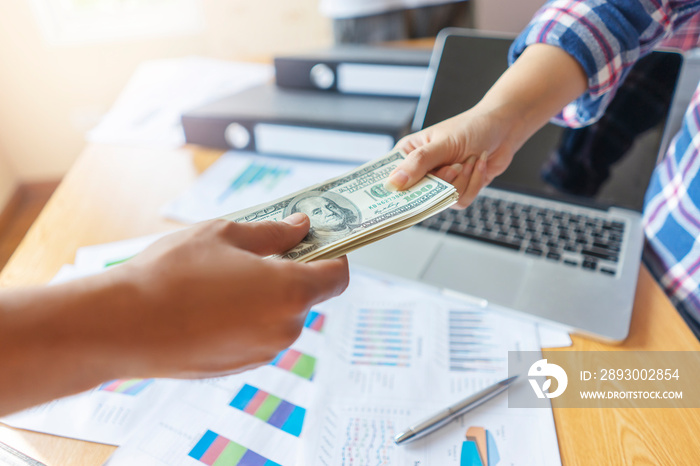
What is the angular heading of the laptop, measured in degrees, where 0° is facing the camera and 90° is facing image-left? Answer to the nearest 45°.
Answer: approximately 45°

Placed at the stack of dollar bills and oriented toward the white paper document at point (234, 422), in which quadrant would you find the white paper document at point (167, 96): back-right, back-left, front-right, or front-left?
back-right

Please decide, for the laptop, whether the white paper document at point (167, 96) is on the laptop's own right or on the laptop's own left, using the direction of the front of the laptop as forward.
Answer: on the laptop's own right
